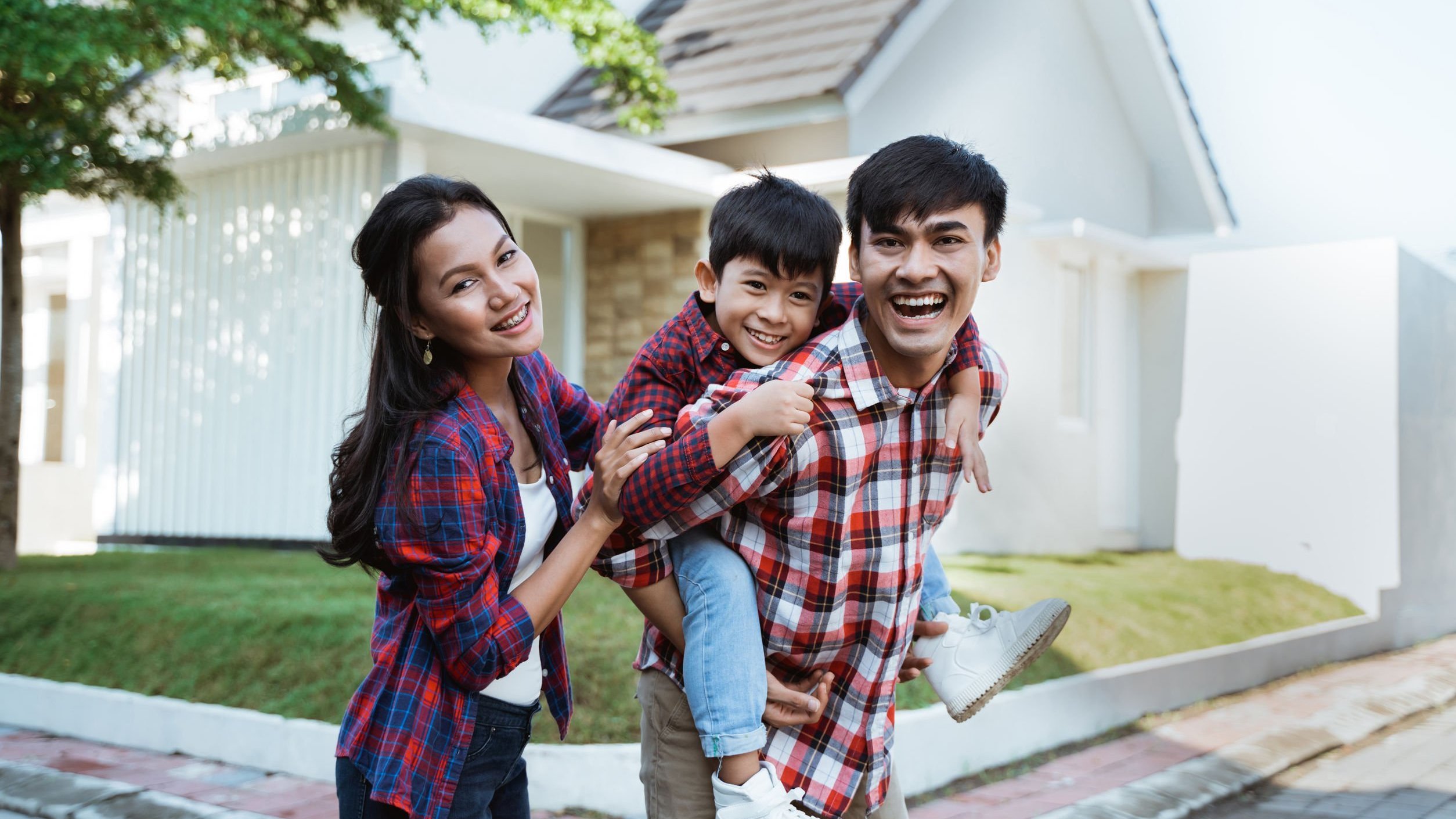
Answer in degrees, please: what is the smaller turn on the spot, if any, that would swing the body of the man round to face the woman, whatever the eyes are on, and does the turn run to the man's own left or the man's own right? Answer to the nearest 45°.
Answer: approximately 135° to the man's own right

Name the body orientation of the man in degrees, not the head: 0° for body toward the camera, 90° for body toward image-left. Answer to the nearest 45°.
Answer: approximately 315°

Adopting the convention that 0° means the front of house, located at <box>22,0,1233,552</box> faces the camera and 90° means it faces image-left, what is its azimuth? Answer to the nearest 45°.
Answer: approximately 315°

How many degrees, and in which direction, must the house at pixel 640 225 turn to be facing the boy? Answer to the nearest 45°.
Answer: approximately 45° to its right

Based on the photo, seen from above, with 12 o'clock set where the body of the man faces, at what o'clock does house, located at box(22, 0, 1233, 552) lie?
The house is roughly at 7 o'clock from the man.
